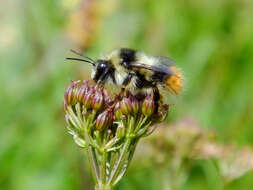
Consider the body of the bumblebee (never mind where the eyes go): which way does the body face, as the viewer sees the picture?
to the viewer's left
